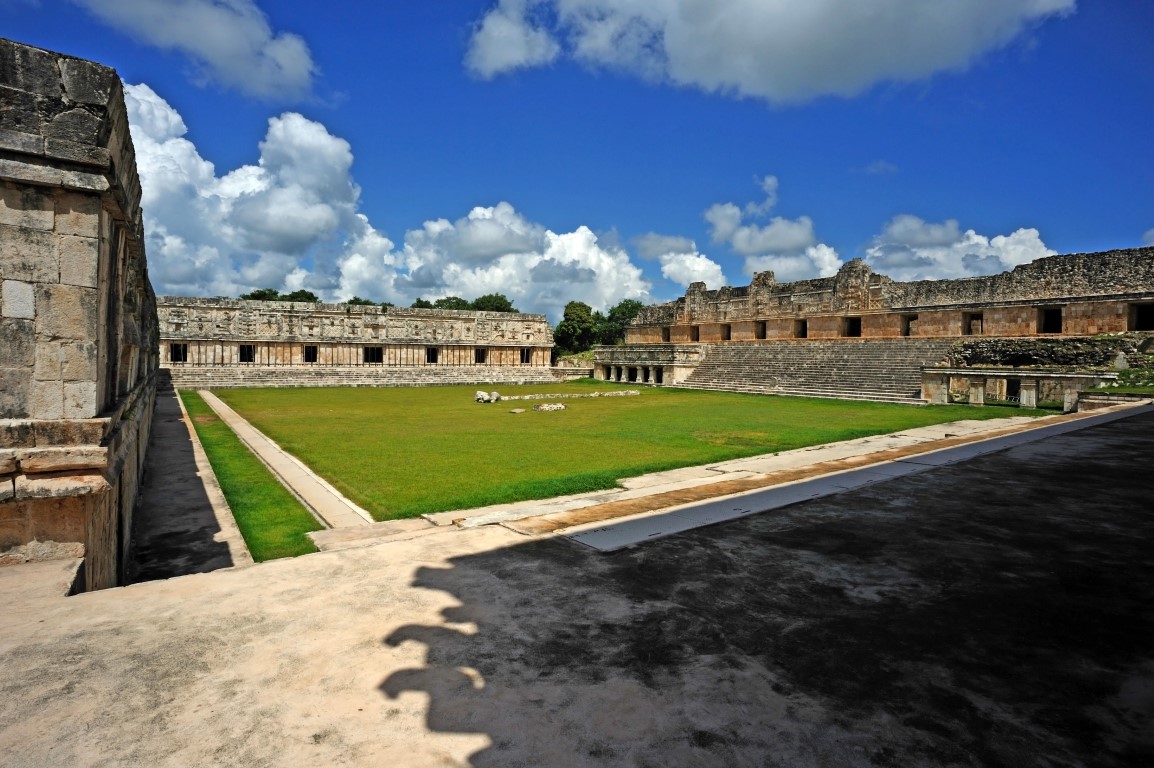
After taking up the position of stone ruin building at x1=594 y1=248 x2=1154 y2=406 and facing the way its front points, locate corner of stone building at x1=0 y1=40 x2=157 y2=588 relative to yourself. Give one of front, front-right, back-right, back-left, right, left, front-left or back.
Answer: front-left

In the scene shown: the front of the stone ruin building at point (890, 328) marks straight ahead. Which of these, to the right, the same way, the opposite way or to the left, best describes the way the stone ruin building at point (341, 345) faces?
to the left

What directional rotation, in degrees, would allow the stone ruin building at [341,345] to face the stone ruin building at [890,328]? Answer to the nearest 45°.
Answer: approximately 45° to its left

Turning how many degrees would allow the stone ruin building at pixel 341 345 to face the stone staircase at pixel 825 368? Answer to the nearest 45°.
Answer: approximately 45° to its left

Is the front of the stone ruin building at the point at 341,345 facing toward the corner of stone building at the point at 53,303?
yes

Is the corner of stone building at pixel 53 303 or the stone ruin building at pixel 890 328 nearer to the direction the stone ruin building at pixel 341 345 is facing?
the corner of stone building

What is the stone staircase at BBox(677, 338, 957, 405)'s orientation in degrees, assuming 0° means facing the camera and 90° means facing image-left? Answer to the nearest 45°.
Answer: approximately 45°

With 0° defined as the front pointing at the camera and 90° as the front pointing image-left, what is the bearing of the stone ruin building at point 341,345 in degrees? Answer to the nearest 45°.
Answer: approximately 0°

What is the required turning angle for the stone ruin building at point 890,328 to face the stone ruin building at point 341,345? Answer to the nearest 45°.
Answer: approximately 45° to its right

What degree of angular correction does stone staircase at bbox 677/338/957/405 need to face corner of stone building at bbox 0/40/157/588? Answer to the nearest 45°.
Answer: approximately 45° to its left

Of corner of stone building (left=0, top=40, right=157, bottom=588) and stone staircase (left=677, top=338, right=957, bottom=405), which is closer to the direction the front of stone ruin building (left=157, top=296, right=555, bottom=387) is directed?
the corner of stone building
